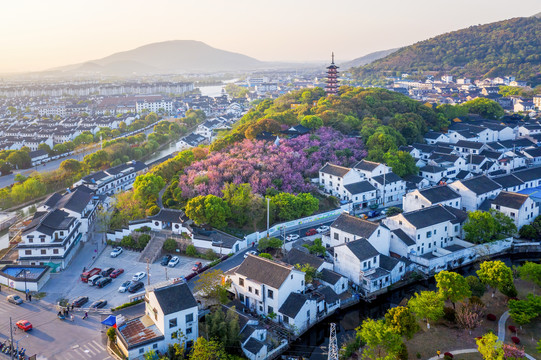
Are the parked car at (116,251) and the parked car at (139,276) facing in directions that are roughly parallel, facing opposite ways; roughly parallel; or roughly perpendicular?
roughly parallel

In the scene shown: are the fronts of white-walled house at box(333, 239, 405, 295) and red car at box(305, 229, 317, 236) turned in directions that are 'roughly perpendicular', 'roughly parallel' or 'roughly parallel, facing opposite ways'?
roughly perpendicular

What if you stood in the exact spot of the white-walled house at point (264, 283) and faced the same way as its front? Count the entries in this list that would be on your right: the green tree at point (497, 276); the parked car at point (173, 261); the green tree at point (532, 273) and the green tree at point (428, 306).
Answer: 1

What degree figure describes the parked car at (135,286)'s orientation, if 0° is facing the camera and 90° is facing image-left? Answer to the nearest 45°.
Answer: approximately 45°

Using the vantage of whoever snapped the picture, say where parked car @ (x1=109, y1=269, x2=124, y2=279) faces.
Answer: facing the viewer and to the left of the viewer

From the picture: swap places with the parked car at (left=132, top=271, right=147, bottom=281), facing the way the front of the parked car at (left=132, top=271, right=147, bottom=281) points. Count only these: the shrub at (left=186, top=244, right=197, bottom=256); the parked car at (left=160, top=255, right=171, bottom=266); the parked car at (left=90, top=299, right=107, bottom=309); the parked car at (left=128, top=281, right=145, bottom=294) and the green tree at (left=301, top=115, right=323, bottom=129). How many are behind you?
3

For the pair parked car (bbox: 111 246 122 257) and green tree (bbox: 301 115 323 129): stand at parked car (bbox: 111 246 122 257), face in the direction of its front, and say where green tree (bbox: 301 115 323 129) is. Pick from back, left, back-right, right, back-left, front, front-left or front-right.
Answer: back

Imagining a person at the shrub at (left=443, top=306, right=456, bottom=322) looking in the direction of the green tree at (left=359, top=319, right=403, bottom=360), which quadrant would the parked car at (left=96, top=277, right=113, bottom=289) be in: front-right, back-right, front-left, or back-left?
front-right

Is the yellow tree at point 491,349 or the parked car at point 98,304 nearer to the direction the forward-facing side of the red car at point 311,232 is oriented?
the parked car

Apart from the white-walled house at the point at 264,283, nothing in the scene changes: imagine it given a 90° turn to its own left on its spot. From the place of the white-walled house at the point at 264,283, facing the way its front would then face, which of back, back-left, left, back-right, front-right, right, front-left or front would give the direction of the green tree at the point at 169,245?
back

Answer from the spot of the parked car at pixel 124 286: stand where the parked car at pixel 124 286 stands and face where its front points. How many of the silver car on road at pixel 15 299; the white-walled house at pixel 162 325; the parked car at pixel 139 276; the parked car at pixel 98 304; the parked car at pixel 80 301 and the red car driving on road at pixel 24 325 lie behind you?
1

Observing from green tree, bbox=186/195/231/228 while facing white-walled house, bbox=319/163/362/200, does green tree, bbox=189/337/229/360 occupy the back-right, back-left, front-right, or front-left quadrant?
back-right

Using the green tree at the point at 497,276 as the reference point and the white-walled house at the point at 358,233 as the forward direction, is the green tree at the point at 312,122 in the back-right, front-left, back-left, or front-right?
front-right
